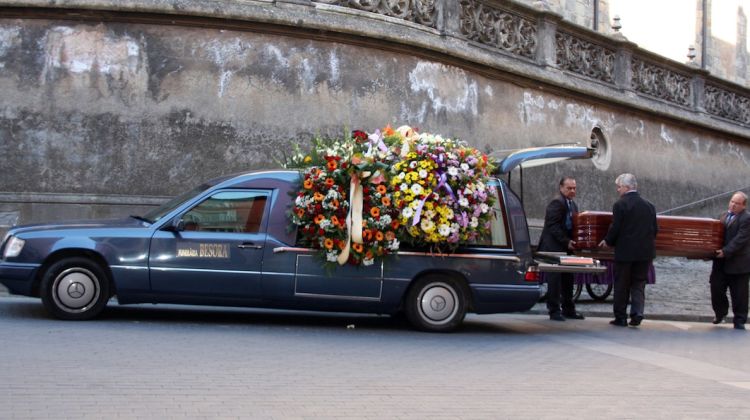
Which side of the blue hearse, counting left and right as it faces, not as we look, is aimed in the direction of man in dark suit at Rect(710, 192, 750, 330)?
back

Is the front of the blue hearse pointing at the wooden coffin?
no

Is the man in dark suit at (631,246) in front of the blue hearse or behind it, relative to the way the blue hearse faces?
behind

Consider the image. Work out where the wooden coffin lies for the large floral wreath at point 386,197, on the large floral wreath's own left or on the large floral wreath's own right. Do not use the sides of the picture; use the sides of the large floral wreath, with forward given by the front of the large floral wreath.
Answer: on the large floral wreath's own left

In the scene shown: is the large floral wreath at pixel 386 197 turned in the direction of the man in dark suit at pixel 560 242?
no

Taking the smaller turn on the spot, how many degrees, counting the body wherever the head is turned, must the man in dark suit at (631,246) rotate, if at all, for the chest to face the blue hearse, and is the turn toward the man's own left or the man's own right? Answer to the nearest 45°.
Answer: approximately 90° to the man's own left

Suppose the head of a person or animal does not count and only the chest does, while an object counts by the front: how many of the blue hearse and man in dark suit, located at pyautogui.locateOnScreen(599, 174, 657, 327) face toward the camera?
0

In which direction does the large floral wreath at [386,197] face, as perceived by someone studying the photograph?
facing the viewer

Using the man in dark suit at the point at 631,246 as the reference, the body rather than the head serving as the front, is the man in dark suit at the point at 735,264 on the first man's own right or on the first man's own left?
on the first man's own right

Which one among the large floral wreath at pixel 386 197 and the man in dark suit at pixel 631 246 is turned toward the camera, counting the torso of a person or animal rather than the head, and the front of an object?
the large floral wreath

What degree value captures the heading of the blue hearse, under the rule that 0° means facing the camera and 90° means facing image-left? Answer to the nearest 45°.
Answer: approximately 90°
